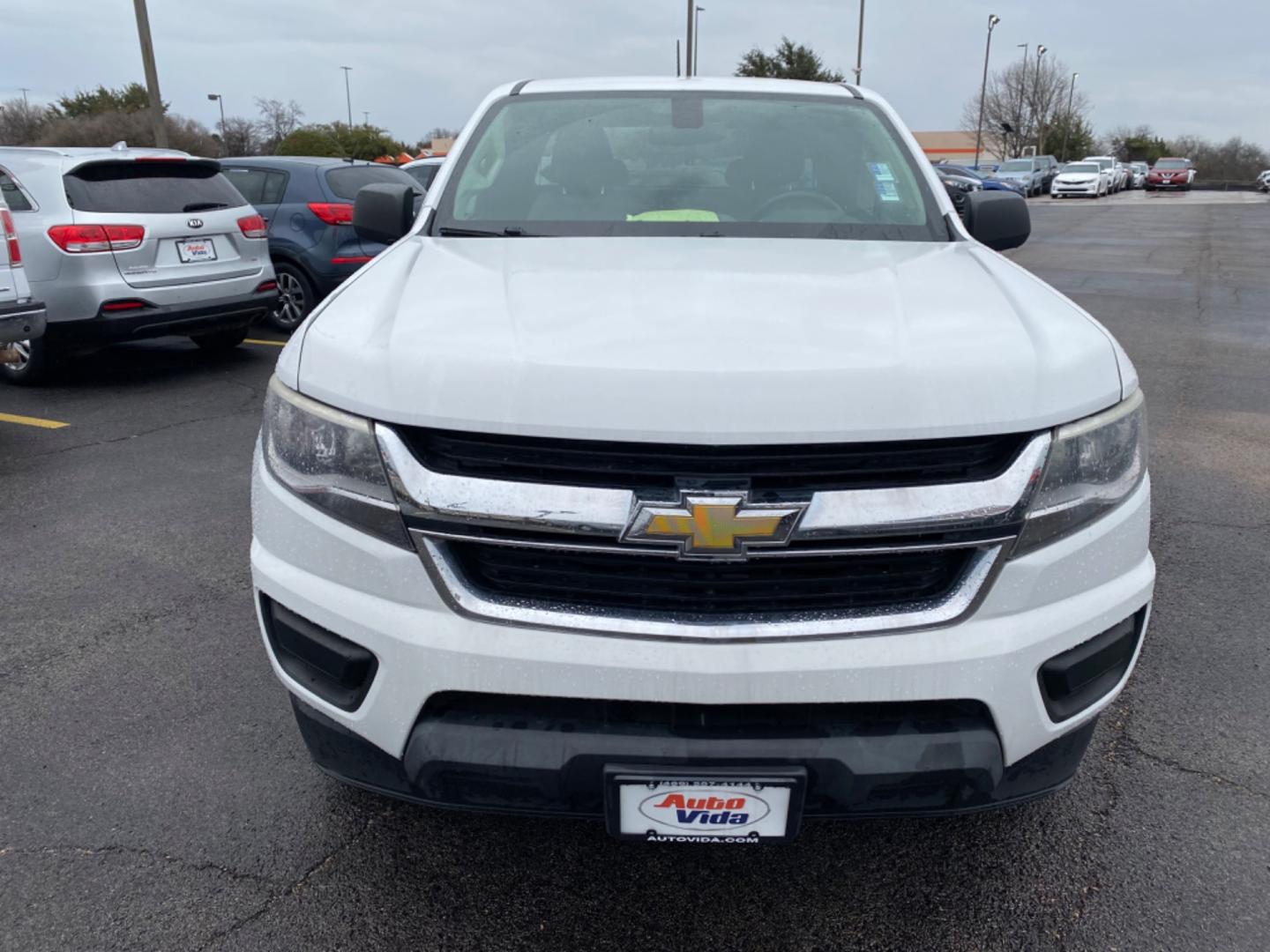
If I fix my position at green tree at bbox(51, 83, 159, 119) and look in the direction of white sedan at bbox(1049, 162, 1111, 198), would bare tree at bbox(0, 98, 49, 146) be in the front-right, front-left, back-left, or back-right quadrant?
back-right

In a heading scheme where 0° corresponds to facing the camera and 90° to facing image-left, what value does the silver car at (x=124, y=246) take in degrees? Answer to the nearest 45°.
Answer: approximately 135°

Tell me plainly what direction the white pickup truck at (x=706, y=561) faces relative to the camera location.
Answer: facing the viewer

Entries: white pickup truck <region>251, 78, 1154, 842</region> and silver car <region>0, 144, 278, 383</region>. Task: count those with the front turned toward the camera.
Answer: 1

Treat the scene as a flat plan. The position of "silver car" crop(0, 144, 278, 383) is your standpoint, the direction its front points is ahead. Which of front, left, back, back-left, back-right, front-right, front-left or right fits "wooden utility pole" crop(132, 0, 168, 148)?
front-right

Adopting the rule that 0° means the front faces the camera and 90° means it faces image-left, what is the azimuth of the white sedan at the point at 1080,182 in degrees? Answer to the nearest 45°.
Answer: approximately 45°

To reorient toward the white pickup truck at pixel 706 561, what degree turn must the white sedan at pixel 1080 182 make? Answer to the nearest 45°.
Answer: approximately 45° to its left

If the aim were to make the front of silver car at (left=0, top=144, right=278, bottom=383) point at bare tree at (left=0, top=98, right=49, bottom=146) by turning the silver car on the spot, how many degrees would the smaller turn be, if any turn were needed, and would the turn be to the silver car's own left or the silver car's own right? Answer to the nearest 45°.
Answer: approximately 45° to the silver car's own right

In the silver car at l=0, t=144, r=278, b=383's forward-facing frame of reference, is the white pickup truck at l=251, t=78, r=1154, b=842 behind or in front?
behind

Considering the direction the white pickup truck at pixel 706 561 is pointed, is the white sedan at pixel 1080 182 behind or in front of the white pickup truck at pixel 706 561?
behind

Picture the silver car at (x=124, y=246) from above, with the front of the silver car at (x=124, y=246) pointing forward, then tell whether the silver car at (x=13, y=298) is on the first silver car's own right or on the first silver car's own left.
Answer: on the first silver car's own left
